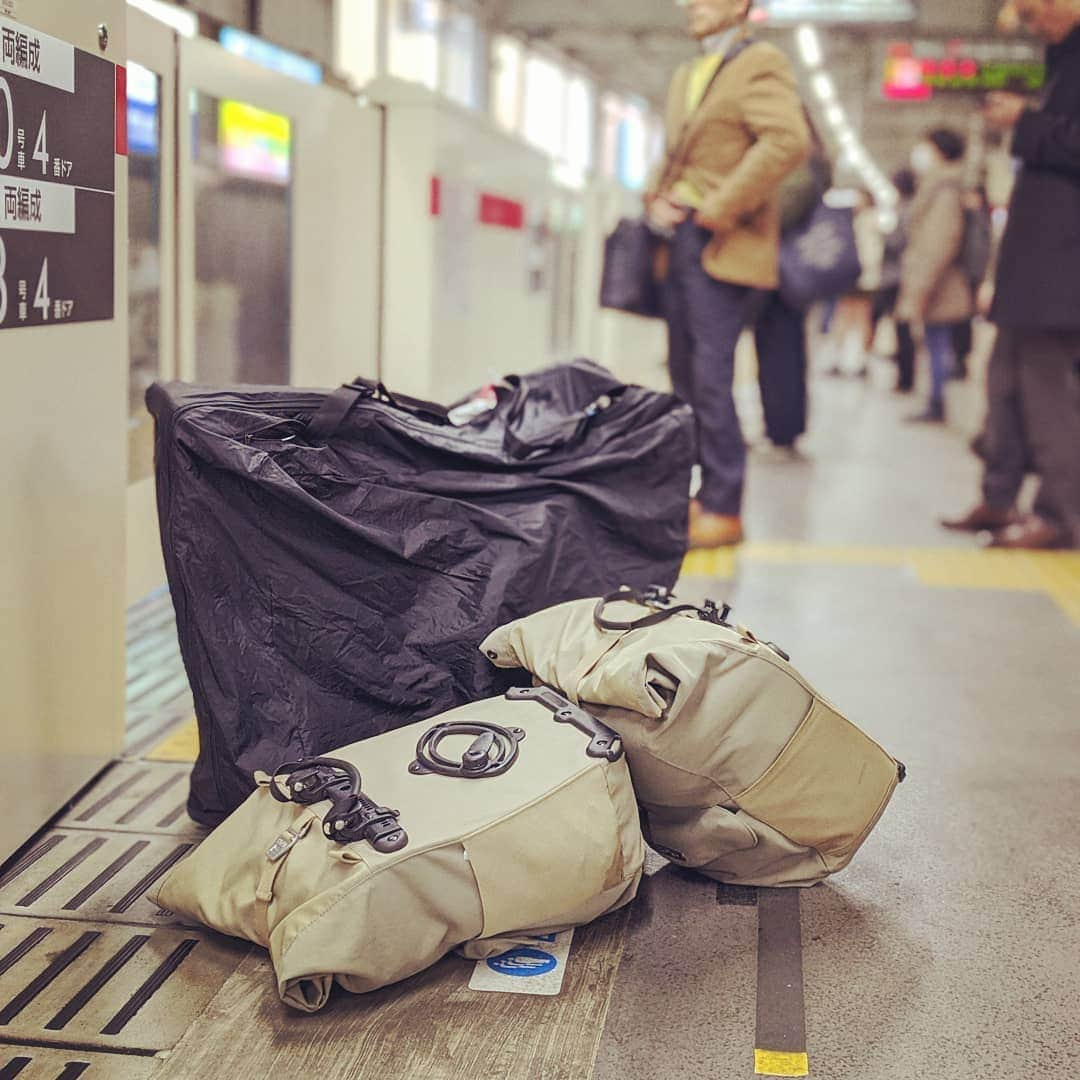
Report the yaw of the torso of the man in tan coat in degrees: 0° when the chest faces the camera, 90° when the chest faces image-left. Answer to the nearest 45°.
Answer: approximately 45°

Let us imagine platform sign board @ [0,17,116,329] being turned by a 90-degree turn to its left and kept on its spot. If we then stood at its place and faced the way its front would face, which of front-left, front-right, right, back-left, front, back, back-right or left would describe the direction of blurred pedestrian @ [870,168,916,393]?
front

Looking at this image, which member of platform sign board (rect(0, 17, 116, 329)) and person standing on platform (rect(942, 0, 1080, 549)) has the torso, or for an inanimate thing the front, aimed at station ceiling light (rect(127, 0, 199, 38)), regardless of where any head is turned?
the person standing on platform

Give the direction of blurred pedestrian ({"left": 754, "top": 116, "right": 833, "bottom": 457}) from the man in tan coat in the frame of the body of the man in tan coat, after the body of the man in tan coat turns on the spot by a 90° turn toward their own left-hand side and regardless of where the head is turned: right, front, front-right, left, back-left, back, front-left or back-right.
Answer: back-left

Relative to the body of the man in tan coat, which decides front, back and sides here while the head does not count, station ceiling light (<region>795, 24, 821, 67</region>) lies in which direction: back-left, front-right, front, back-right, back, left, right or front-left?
back-right

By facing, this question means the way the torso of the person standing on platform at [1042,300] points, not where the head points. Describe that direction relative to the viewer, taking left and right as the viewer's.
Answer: facing to the left of the viewer

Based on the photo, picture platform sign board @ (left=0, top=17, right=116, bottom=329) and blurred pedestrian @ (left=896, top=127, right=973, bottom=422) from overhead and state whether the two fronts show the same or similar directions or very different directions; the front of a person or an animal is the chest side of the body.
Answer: very different directions

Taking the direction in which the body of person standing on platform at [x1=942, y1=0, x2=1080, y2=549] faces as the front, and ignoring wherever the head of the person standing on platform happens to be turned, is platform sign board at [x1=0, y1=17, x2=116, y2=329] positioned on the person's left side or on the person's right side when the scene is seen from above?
on the person's left side

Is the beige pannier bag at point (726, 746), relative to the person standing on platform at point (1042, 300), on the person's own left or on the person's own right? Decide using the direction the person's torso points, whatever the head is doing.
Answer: on the person's own left

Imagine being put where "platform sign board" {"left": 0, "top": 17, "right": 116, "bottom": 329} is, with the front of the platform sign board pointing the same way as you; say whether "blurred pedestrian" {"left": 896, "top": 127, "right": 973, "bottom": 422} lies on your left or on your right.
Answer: on your left

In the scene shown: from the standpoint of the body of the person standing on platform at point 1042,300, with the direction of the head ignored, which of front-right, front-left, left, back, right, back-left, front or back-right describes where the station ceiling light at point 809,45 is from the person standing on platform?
right

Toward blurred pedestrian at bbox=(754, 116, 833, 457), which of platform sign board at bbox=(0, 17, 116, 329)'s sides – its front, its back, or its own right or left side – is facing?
left
